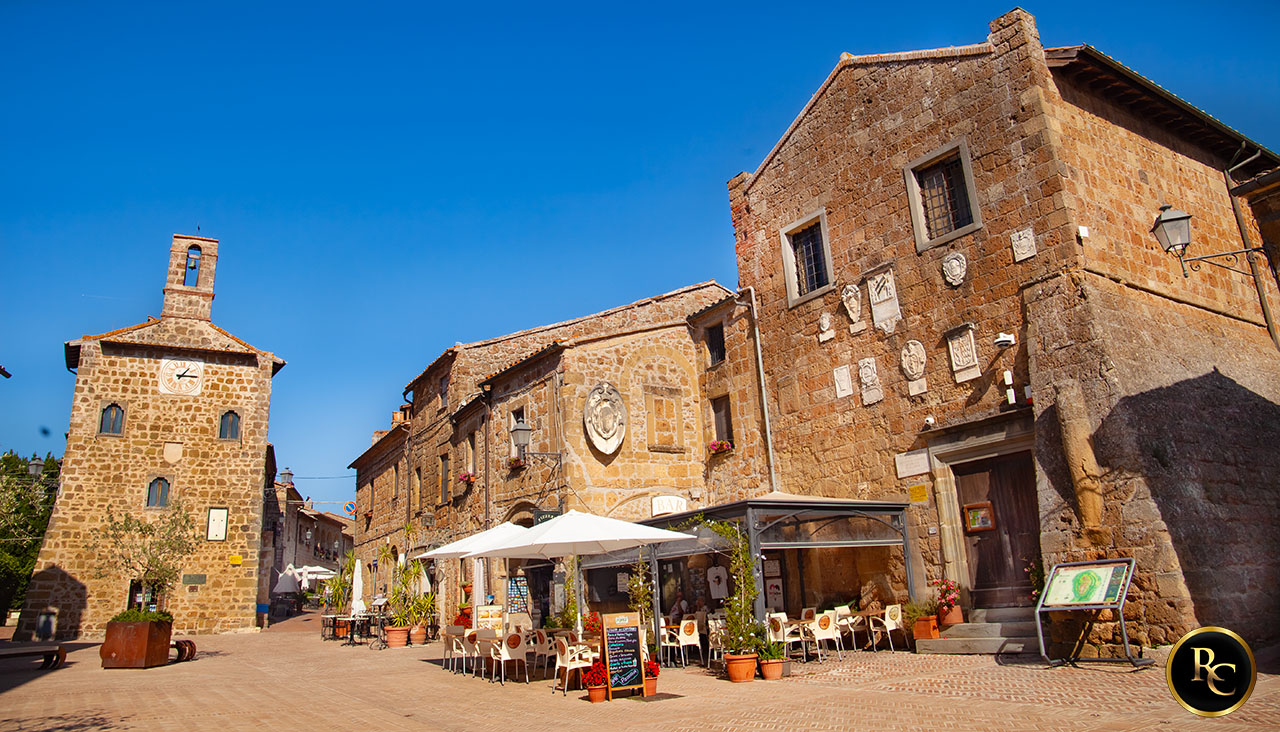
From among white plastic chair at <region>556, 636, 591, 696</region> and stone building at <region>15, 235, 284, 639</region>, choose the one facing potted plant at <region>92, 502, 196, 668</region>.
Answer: the stone building

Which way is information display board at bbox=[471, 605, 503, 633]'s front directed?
toward the camera

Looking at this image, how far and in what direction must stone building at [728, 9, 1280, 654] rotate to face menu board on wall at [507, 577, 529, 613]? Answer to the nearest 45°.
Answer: approximately 45° to its right

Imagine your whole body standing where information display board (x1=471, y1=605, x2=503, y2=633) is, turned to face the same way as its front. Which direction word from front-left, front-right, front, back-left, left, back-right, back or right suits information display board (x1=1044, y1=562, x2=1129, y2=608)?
front-left

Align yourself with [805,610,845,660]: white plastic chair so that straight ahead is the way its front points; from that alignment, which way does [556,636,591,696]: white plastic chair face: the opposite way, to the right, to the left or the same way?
to the right

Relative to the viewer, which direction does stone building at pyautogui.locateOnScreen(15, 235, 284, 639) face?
toward the camera

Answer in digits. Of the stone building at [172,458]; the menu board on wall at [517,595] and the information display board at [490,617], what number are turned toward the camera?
3

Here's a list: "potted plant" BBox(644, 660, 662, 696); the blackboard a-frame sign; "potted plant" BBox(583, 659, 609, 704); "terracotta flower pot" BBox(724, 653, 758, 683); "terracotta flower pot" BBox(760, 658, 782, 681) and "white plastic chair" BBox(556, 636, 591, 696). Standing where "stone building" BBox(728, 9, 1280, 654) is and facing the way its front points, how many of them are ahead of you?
6

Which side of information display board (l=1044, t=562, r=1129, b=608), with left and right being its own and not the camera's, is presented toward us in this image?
front

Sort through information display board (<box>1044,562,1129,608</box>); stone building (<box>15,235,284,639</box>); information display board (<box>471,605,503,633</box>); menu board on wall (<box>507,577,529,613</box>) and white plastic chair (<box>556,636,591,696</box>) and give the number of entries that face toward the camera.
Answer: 4
